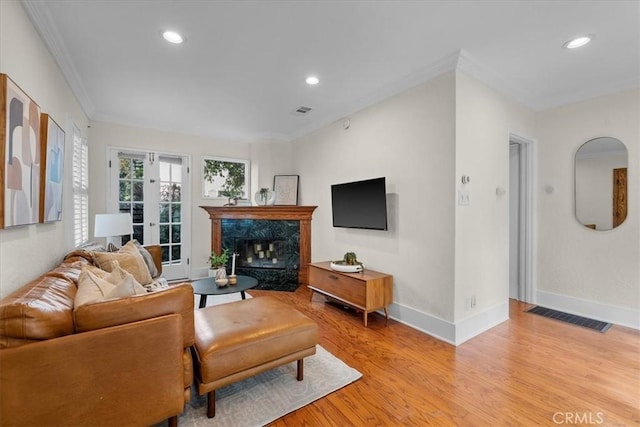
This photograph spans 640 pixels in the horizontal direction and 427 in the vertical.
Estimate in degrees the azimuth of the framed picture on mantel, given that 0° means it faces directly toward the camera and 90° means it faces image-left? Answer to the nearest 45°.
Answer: approximately 0°

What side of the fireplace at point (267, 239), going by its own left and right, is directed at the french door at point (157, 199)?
right

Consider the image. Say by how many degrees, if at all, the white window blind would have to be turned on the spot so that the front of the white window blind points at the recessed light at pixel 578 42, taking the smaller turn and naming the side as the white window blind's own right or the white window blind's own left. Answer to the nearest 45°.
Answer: approximately 45° to the white window blind's own right

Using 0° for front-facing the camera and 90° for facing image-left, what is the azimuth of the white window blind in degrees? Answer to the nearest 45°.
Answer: approximately 270°

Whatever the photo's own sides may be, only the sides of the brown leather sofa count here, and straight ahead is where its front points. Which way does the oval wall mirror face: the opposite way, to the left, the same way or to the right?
the opposite way

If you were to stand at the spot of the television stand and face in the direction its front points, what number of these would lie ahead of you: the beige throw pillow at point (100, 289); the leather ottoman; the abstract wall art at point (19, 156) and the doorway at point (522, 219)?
3

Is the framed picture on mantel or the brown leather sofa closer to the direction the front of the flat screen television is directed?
the brown leather sofa

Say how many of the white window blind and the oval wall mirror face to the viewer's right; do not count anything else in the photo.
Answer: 1

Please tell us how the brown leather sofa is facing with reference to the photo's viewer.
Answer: facing to the right of the viewer

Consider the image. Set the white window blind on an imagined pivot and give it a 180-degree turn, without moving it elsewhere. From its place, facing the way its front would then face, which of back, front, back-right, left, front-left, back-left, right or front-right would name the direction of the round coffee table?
back-left

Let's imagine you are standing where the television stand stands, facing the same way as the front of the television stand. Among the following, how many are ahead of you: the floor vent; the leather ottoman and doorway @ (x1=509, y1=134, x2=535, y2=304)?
1

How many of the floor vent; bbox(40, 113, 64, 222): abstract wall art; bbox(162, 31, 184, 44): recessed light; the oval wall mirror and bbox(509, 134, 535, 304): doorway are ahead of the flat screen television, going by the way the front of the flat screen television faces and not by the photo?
2

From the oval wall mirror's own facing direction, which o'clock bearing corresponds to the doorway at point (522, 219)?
The doorway is roughly at 3 o'clock from the oval wall mirror.
